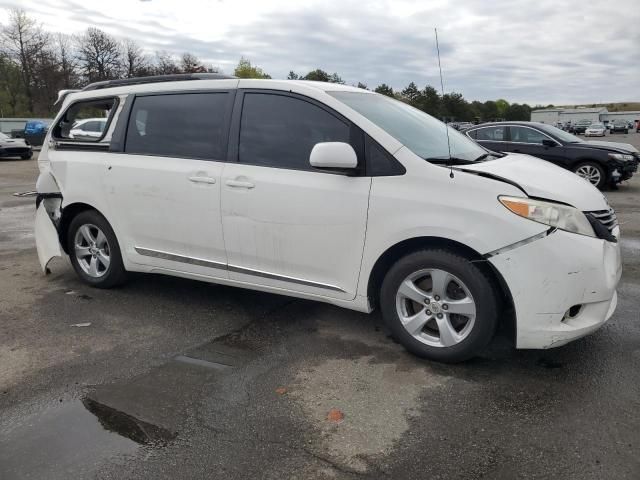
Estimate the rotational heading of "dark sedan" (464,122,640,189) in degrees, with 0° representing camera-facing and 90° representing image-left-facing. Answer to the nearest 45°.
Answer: approximately 315°

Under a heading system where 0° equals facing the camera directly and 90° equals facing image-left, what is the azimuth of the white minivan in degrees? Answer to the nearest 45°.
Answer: approximately 315°

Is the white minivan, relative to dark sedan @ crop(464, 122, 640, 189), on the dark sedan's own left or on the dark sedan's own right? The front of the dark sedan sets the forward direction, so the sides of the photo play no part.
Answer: on the dark sedan's own right

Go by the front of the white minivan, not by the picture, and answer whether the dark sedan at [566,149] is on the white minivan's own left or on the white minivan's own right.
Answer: on the white minivan's own left

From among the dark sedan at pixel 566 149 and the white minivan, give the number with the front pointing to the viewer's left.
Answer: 0
